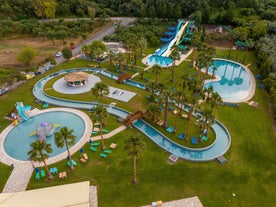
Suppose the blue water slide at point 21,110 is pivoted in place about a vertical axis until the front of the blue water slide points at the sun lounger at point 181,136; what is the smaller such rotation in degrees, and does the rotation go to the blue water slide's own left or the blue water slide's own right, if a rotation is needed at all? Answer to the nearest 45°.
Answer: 0° — it already faces it

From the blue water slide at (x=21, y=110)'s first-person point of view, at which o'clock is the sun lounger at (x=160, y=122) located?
The sun lounger is roughly at 12 o'clock from the blue water slide.

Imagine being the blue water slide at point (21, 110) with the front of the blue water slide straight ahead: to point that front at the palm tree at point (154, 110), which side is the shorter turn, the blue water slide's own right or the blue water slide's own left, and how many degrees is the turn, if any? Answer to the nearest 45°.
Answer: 0° — it already faces it

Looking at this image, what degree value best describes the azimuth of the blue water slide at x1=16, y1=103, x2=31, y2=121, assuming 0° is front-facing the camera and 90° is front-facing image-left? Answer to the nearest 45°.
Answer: approximately 315°
